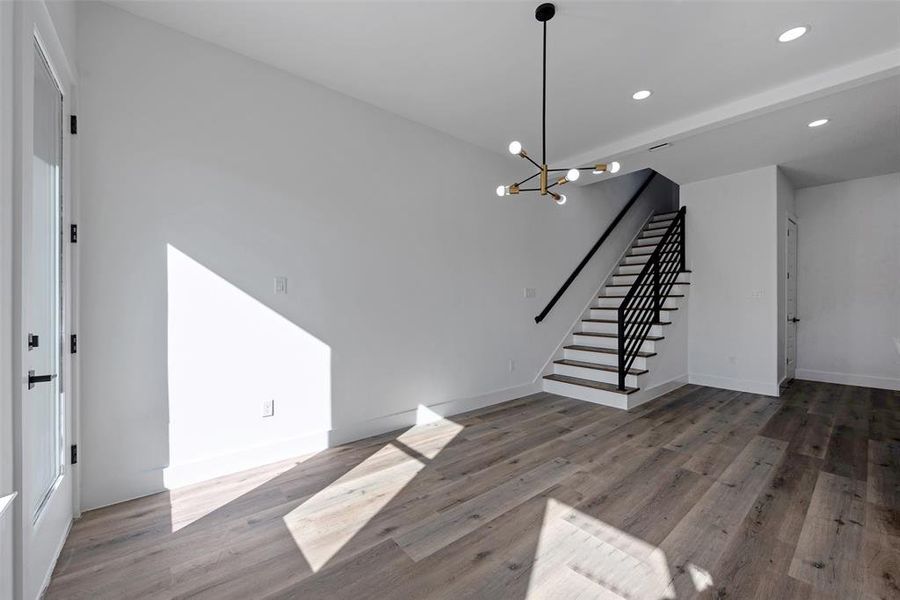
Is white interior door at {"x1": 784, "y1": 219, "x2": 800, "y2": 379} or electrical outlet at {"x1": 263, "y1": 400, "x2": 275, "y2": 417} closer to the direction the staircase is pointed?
the electrical outlet

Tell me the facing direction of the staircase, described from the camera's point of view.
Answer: facing the viewer and to the left of the viewer

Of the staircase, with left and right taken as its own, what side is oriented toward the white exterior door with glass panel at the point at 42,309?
front

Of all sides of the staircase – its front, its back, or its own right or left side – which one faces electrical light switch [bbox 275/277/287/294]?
front

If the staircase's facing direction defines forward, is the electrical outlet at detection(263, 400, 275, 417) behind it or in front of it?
in front
